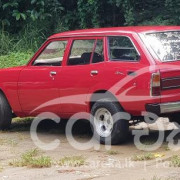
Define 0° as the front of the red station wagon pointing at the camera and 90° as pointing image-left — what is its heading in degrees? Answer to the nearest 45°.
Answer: approximately 135°
